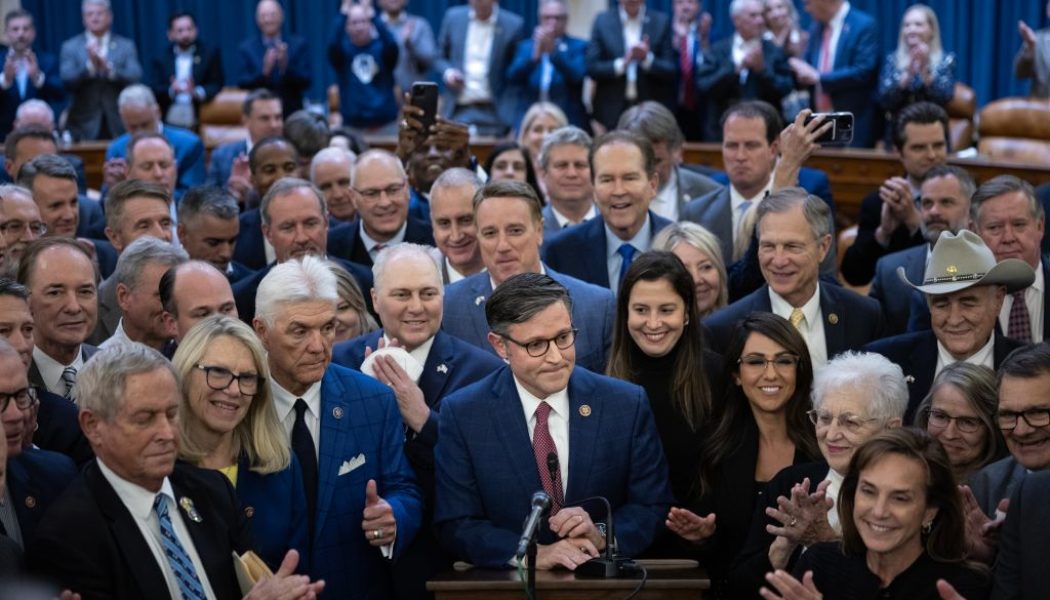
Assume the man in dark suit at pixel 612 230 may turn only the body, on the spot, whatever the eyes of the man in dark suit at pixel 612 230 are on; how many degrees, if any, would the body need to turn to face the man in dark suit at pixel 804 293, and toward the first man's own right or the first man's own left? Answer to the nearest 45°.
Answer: approximately 45° to the first man's own left

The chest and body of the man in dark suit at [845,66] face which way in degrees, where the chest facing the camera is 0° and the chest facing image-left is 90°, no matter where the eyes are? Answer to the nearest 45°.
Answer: approximately 45°

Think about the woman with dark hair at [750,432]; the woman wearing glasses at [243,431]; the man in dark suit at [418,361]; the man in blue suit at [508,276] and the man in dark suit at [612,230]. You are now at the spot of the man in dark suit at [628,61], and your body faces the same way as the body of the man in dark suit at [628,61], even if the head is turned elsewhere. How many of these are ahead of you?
5

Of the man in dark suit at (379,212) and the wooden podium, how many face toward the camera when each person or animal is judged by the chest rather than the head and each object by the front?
2

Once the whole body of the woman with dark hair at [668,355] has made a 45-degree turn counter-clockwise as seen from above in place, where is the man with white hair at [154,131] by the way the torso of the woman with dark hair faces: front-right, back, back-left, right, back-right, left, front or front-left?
back-right

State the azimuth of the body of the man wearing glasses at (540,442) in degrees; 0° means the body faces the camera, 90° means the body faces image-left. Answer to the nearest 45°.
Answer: approximately 0°

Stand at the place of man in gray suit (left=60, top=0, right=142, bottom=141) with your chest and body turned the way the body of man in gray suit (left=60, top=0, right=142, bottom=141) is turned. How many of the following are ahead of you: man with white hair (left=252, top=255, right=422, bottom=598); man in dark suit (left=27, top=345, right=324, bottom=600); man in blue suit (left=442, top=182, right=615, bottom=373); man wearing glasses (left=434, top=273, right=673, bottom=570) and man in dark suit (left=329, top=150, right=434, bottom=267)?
5

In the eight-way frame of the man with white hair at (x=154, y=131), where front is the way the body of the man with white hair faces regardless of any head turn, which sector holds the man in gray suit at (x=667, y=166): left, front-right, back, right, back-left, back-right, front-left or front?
left

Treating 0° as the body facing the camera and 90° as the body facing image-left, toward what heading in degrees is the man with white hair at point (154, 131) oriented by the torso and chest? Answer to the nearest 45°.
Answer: approximately 45°

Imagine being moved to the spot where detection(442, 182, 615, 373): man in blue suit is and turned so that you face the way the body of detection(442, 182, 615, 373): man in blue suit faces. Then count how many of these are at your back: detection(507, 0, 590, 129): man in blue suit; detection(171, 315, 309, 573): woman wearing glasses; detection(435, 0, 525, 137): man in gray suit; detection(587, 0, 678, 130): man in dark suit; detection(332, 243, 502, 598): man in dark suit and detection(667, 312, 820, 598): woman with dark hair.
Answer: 3

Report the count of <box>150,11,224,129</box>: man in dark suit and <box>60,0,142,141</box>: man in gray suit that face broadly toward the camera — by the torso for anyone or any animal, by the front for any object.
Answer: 2
